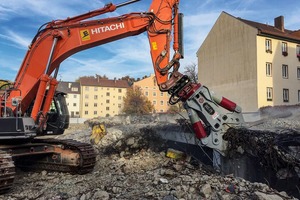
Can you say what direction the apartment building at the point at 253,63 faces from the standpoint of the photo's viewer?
facing the viewer and to the right of the viewer

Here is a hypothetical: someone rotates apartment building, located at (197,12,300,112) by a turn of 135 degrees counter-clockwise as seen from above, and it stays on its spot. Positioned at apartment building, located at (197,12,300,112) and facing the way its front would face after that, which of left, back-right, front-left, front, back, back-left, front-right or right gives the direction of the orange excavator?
back
